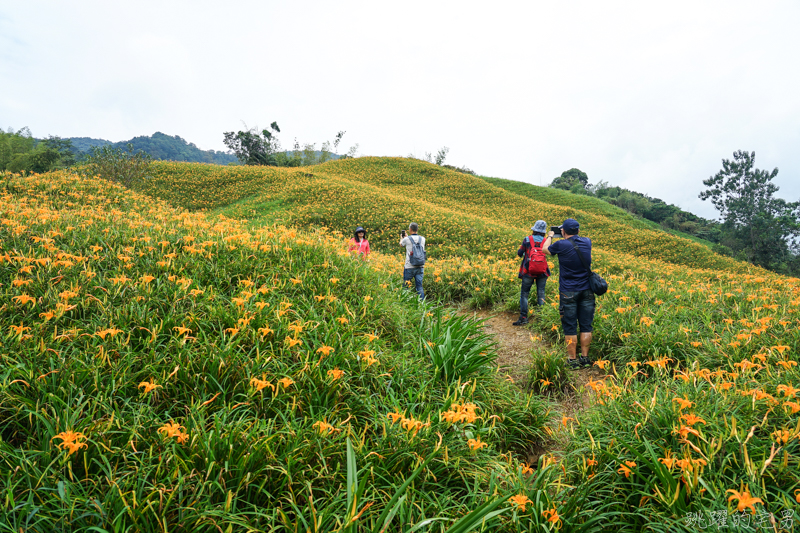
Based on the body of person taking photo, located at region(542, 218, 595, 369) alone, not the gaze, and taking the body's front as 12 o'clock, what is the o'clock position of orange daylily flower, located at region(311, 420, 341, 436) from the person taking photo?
The orange daylily flower is roughly at 8 o'clock from the person taking photo.

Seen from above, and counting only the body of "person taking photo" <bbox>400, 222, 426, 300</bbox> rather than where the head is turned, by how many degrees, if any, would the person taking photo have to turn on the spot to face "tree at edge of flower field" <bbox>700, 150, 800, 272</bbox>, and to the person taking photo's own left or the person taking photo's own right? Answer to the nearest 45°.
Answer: approximately 90° to the person taking photo's own right

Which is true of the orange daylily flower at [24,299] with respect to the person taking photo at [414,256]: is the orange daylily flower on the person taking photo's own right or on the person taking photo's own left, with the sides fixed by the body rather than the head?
on the person taking photo's own left

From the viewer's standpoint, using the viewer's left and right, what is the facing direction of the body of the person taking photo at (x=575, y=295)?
facing away from the viewer and to the left of the viewer

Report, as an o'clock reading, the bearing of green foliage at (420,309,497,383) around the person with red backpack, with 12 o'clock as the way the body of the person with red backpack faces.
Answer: The green foliage is roughly at 8 o'clock from the person with red backpack.

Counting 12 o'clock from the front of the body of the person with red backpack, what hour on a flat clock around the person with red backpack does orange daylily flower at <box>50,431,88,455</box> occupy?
The orange daylily flower is roughly at 8 o'clock from the person with red backpack.

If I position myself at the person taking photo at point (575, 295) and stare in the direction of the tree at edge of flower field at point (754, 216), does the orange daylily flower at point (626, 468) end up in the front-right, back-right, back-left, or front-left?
back-right

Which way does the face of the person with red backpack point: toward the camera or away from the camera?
away from the camera

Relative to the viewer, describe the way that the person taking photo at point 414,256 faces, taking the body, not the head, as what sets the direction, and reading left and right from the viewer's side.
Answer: facing away from the viewer and to the left of the viewer
